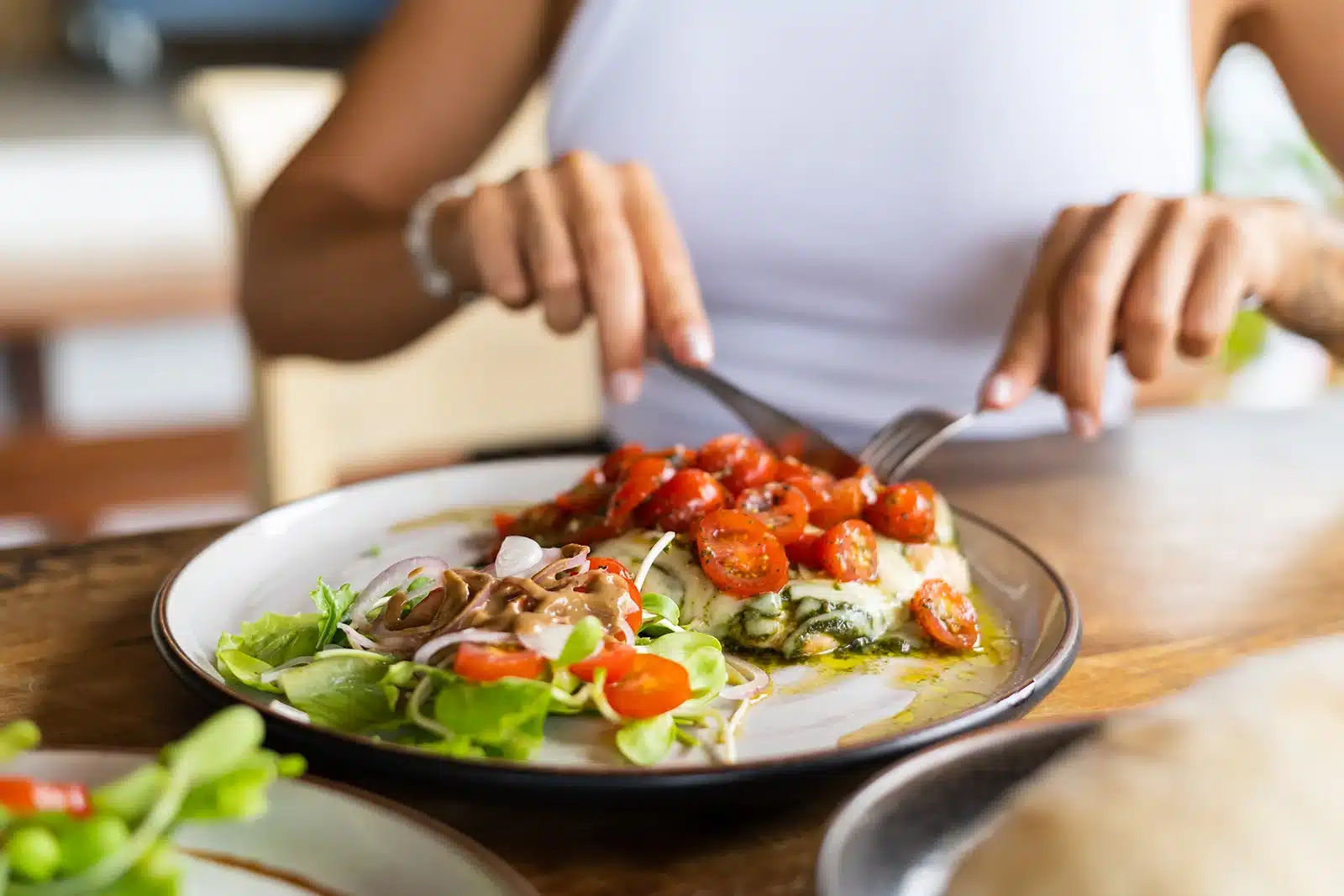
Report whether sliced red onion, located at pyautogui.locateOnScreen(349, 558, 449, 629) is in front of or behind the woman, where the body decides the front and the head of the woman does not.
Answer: in front

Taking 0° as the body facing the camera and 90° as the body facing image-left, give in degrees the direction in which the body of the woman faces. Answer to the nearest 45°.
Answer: approximately 0°

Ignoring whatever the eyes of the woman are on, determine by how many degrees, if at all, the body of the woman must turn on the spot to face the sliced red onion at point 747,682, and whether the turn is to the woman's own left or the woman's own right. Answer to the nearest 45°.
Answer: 0° — they already face it

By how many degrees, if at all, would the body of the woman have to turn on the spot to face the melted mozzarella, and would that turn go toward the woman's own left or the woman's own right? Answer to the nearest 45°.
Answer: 0° — they already face it

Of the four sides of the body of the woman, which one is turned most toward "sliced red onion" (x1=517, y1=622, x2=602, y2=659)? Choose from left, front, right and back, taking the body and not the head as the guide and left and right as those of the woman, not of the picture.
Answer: front

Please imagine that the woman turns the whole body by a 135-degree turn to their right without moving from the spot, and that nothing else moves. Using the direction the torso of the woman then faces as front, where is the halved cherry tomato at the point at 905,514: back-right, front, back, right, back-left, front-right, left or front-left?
back-left

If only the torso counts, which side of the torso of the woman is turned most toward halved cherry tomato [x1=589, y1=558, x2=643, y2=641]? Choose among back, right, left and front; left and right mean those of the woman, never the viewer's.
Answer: front

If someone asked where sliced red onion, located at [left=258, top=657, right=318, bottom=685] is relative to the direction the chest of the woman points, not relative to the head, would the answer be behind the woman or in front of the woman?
in front
